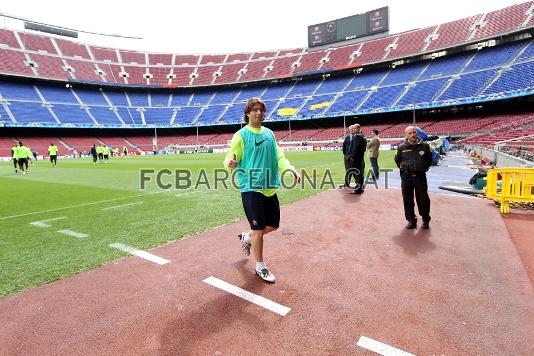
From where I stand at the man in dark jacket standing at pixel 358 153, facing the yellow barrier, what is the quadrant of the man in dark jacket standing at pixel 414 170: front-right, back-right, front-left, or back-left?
front-right

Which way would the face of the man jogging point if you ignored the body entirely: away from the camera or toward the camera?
toward the camera

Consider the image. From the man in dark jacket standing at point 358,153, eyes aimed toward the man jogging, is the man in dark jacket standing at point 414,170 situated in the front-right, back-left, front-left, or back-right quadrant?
front-left

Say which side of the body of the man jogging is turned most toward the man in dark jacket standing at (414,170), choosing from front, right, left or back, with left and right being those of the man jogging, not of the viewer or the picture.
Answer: left

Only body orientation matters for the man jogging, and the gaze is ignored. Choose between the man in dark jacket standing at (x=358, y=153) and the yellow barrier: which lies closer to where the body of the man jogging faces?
the yellow barrier

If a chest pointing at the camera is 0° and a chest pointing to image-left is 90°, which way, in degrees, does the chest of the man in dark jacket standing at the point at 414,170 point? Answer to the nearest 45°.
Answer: approximately 0°

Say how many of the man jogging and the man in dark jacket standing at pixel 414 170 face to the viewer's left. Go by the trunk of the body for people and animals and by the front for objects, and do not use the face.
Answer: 0

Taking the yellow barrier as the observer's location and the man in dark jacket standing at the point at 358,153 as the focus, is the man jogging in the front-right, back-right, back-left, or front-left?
front-left

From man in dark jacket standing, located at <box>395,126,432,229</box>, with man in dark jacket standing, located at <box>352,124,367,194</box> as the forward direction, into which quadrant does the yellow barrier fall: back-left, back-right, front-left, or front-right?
front-right
